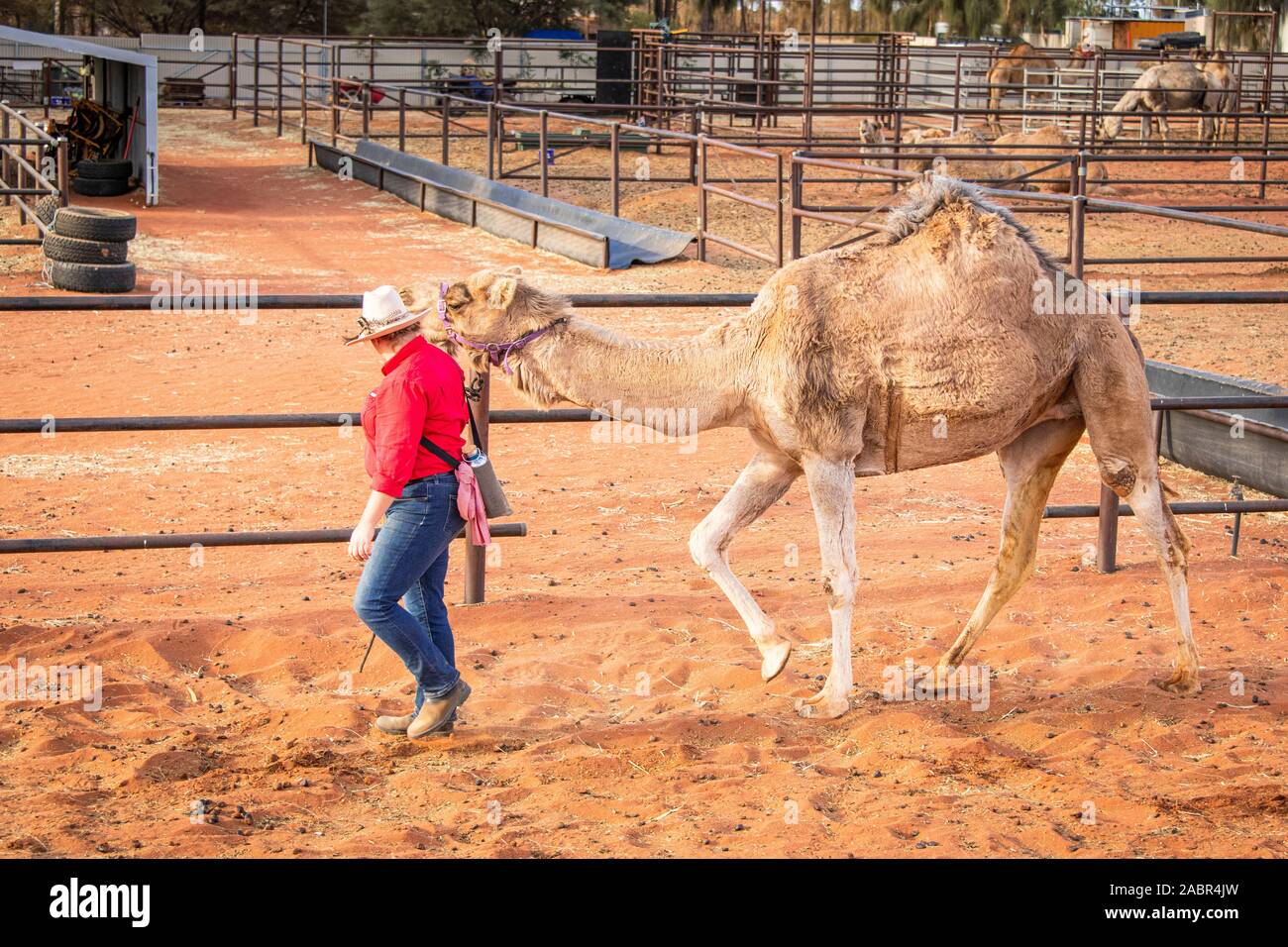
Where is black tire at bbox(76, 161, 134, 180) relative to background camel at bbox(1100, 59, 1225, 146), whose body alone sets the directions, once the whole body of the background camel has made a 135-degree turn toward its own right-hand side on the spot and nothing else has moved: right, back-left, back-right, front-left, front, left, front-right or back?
back

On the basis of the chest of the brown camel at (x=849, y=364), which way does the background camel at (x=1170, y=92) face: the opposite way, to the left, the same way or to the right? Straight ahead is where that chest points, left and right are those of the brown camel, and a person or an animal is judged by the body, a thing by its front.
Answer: the same way

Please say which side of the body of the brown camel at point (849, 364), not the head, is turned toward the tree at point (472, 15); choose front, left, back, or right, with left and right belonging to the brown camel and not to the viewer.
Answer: right

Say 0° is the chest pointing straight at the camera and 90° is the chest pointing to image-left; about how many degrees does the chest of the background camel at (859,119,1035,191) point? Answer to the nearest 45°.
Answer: approximately 90°

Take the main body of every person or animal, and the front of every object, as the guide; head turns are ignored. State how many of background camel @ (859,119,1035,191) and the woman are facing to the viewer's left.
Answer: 2

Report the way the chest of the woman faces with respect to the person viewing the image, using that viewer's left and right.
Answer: facing to the left of the viewer

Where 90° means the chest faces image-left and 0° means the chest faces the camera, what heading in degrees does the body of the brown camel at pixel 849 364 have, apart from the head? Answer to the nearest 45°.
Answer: approximately 90°

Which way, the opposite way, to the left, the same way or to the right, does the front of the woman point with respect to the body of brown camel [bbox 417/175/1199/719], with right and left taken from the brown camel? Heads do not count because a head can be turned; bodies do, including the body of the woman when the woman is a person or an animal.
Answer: the same way

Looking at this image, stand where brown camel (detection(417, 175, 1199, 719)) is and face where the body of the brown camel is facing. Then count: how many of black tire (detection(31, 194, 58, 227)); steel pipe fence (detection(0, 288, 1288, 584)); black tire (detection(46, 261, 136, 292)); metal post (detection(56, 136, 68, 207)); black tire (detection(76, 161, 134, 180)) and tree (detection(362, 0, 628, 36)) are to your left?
0

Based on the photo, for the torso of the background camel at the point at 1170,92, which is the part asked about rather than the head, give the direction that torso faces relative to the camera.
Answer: to the viewer's left

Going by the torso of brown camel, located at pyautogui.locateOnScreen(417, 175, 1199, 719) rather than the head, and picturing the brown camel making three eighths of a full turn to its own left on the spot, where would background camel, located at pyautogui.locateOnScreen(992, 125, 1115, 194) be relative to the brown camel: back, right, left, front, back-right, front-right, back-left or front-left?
back-left
